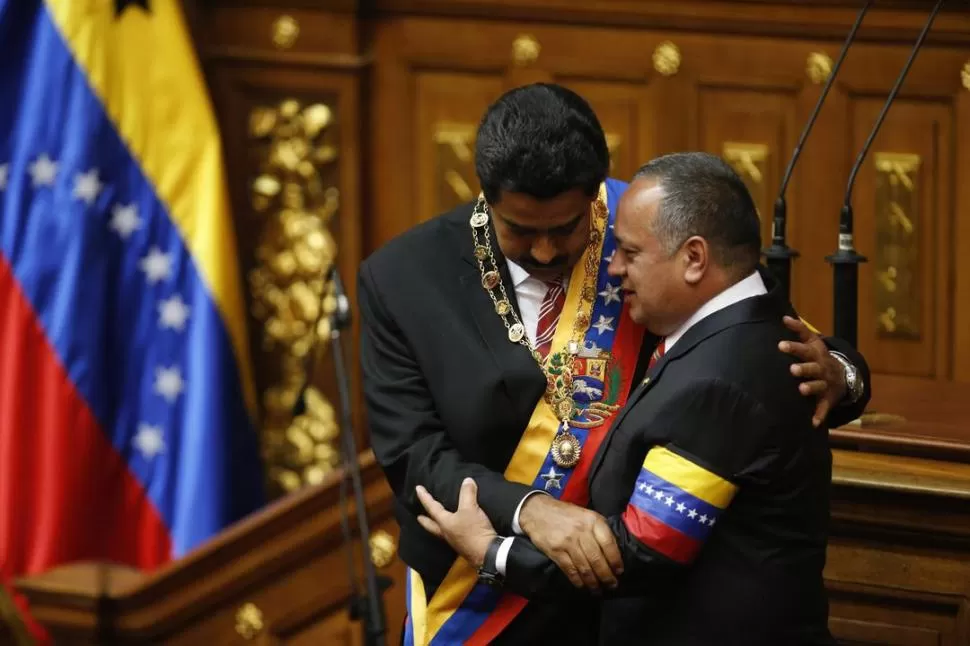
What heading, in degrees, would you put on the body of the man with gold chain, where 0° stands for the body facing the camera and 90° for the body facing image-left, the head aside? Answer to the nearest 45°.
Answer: approximately 315°

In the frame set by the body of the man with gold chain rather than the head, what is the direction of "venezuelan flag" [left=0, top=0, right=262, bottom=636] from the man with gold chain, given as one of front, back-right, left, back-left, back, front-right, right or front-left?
back
